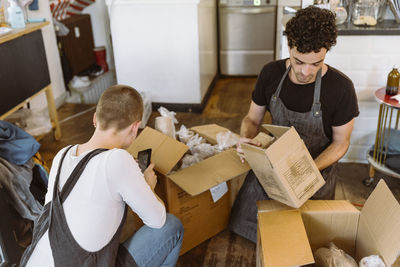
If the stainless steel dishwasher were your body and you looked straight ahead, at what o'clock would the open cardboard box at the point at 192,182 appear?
The open cardboard box is roughly at 12 o'clock from the stainless steel dishwasher.

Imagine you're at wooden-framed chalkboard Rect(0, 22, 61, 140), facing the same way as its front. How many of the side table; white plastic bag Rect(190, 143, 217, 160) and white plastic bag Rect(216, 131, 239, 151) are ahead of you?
3

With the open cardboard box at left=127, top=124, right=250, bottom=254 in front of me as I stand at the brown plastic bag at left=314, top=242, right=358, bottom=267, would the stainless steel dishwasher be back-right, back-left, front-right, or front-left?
front-right

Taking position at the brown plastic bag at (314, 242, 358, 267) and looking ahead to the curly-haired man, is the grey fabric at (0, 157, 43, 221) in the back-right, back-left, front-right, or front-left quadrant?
front-left

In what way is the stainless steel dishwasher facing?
toward the camera

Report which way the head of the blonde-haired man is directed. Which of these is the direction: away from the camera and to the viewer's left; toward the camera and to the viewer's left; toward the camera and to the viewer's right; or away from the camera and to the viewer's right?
away from the camera and to the viewer's right

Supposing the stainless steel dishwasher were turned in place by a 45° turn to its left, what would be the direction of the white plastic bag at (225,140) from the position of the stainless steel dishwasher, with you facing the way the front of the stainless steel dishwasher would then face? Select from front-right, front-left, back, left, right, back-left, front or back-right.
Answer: front-right

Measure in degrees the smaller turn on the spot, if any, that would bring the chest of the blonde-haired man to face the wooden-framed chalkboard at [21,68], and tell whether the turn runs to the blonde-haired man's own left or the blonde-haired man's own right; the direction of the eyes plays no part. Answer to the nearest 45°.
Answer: approximately 45° to the blonde-haired man's own left

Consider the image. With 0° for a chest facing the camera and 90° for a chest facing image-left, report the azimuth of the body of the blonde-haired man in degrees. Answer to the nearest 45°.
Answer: approximately 225°

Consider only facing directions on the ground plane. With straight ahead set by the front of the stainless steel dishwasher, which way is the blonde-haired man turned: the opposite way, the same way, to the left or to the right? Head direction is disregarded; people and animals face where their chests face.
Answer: the opposite way

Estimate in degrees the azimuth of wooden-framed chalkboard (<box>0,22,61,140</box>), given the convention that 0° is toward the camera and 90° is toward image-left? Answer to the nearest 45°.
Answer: approximately 315°

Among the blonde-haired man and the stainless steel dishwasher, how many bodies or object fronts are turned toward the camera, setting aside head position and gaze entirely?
1
